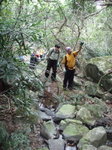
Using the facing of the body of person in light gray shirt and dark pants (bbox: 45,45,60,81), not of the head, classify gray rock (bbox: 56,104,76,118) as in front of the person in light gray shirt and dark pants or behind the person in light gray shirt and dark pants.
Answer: in front

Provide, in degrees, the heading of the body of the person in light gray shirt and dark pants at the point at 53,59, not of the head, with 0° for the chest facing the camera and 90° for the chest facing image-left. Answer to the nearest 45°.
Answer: approximately 315°

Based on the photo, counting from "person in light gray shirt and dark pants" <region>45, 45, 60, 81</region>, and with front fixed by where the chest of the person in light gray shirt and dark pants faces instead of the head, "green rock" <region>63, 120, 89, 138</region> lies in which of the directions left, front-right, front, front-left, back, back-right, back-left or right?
front-right

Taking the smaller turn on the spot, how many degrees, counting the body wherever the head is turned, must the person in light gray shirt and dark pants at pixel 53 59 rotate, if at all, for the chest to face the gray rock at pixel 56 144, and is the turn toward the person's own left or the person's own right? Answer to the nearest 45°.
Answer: approximately 45° to the person's own right

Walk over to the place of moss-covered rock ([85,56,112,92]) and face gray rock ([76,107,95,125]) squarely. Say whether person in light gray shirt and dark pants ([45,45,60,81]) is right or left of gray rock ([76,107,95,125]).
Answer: right

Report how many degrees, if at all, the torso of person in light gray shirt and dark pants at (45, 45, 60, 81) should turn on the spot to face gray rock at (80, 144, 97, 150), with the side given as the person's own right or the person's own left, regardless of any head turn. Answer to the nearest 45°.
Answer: approximately 45° to the person's own right

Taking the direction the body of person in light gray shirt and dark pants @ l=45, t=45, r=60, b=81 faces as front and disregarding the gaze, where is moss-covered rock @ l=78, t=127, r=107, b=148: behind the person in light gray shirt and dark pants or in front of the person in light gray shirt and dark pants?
in front

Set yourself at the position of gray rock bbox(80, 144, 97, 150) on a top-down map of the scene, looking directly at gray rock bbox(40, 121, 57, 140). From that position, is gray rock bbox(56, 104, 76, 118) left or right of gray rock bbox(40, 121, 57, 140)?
right

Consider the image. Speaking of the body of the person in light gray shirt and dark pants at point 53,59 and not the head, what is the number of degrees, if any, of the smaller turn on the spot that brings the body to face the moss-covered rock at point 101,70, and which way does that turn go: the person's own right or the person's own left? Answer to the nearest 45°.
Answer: approximately 45° to the person's own left

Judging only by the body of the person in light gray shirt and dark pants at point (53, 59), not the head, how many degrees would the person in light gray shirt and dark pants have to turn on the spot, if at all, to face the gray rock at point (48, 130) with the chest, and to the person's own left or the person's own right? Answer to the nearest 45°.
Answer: approximately 45° to the person's own right

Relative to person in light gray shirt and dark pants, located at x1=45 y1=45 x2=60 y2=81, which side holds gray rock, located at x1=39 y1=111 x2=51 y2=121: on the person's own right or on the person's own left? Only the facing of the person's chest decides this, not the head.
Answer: on the person's own right
